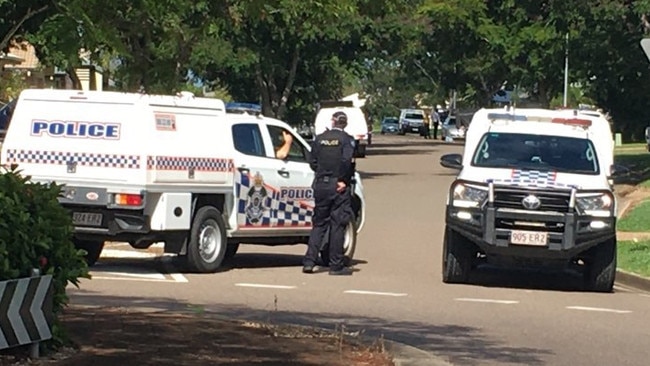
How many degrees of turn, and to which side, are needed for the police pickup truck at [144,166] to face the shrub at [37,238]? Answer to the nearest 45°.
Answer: approximately 135° to its right

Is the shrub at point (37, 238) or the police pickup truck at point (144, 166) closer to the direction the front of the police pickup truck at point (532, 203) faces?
the shrub

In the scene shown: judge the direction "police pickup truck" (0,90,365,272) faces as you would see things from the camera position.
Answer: facing away from the viewer and to the right of the viewer

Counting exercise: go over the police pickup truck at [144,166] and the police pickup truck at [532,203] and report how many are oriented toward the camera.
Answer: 1

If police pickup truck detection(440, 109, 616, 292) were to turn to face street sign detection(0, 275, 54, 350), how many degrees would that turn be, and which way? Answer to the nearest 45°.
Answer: approximately 45° to its right

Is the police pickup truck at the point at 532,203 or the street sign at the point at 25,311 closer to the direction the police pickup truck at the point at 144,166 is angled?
the police pickup truck

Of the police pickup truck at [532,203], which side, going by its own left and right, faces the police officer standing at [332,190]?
right

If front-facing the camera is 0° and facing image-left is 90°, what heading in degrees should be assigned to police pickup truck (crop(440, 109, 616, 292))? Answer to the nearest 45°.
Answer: approximately 0°

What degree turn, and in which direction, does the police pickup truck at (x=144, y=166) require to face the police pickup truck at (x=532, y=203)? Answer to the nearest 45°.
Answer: approximately 45° to its right
